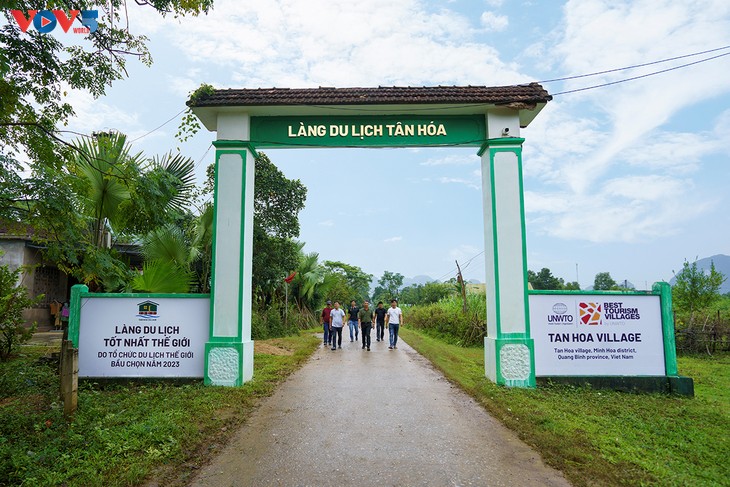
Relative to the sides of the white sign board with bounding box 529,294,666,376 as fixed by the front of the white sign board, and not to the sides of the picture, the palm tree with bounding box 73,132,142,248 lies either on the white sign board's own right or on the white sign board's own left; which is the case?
on the white sign board's own right

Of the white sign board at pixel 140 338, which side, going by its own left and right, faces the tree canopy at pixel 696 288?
left

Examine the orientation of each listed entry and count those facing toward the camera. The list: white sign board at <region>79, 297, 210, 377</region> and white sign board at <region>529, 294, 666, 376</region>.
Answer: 2

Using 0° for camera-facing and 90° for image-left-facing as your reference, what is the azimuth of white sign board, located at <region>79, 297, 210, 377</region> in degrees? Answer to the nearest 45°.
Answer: approximately 0°

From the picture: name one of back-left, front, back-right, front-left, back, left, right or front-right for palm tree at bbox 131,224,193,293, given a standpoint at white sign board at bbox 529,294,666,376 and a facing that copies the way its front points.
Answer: right

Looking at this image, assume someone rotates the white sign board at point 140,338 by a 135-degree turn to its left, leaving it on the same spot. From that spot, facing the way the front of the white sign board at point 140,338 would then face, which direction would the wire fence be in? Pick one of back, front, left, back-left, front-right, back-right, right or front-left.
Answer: front-right

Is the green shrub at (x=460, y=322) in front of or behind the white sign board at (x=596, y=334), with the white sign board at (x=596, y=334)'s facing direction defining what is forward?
behind

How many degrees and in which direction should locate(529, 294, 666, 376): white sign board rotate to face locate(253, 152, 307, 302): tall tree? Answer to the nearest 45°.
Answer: approximately 135° to its right

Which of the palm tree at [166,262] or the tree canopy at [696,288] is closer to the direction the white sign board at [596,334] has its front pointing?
the palm tree

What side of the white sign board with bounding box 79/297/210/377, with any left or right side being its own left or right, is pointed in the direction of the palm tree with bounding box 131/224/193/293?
back
